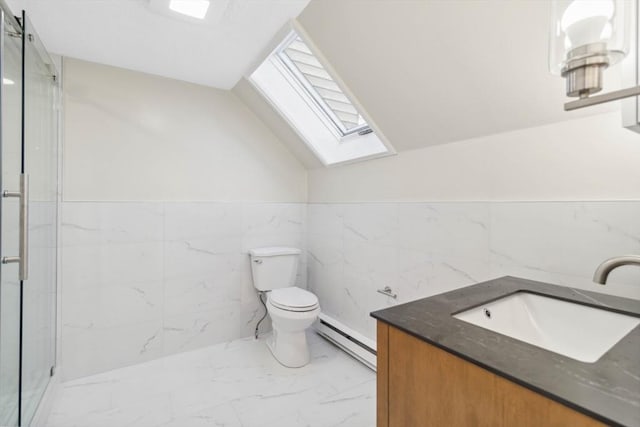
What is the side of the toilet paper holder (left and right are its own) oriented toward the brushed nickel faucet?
left

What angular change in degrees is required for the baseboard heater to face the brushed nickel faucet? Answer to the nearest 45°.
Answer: approximately 90° to its left

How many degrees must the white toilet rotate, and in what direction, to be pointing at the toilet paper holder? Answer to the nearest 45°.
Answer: approximately 45° to its left

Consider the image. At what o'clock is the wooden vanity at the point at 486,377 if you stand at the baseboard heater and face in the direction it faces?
The wooden vanity is roughly at 10 o'clock from the baseboard heater.

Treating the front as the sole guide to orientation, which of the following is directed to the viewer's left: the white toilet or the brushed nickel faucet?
the brushed nickel faucet

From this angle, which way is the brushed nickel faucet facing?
to the viewer's left

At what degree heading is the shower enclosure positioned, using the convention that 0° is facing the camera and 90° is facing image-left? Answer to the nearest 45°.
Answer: approximately 270°
